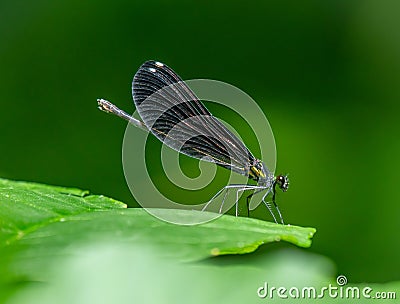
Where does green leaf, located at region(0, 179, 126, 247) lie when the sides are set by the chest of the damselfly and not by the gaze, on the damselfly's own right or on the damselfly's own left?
on the damselfly's own right

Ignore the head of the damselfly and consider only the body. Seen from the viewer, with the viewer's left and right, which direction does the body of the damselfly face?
facing to the right of the viewer
